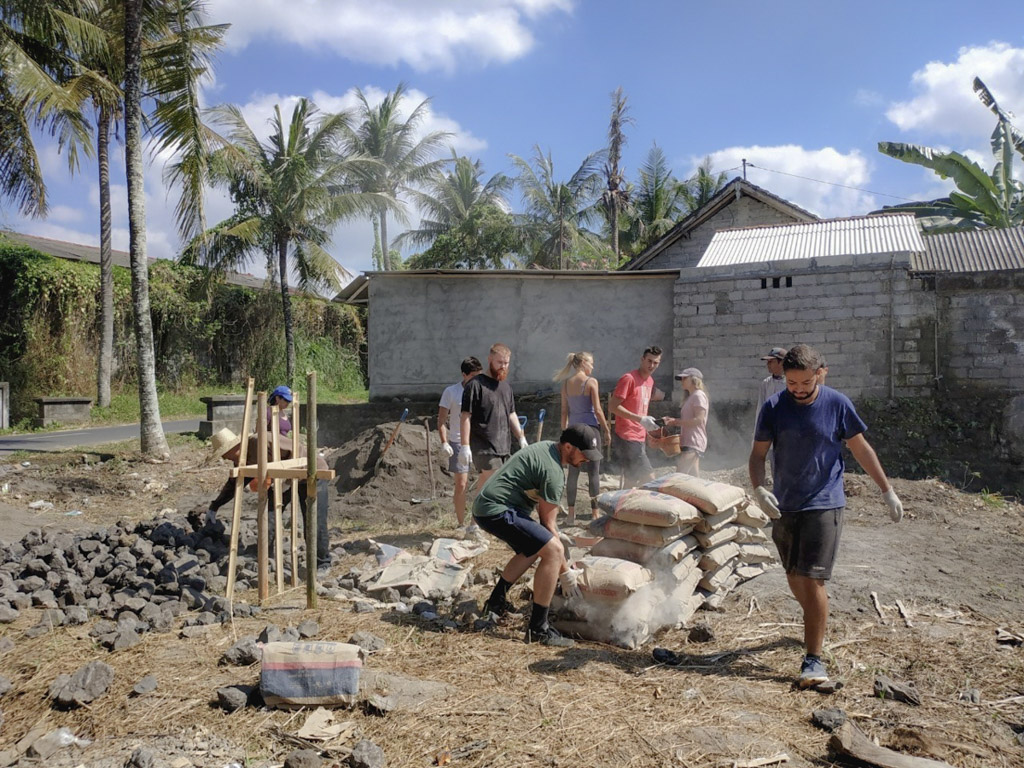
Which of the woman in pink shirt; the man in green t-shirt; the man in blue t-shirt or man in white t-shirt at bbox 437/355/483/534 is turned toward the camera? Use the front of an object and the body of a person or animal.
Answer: the man in blue t-shirt

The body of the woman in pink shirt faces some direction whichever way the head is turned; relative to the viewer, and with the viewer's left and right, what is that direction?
facing to the left of the viewer

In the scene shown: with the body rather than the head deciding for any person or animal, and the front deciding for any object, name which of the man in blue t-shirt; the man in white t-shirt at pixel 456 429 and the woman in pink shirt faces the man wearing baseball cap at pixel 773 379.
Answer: the man in white t-shirt

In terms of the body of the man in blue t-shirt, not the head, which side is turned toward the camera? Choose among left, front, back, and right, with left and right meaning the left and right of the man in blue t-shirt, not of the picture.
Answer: front

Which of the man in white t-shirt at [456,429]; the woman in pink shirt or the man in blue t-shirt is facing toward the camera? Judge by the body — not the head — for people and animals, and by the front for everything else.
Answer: the man in blue t-shirt

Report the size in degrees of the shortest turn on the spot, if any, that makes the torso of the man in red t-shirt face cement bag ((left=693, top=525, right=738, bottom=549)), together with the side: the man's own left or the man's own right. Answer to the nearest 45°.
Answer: approximately 45° to the man's own right

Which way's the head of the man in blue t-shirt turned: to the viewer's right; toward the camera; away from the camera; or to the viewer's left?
toward the camera

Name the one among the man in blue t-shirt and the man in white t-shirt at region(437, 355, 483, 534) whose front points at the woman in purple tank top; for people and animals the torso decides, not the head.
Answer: the man in white t-shirt

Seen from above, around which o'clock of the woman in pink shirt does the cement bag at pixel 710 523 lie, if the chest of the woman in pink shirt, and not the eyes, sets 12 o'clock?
The cement bag is roughly at 9 o'clock from the woman in pink shirt.

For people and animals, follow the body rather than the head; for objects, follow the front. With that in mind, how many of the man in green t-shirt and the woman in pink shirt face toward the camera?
0

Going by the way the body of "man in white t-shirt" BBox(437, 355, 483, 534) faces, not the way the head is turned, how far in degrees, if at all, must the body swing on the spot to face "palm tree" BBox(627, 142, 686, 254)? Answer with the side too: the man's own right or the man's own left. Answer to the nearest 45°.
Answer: approximately 90° to the man's own left

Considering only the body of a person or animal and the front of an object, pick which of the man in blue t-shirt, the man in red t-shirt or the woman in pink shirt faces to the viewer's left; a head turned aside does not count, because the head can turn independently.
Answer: the woman in pink shirt

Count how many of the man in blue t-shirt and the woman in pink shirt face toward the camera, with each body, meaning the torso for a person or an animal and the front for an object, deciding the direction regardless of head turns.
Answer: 1

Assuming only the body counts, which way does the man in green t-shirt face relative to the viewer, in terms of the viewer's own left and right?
facing to the right of the viewer

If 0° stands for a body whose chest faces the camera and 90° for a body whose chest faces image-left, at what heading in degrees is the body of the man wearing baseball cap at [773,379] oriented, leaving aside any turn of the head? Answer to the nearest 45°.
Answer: approximately 45°

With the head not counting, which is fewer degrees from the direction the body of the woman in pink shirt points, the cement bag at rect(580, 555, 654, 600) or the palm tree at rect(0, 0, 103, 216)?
the palm tree

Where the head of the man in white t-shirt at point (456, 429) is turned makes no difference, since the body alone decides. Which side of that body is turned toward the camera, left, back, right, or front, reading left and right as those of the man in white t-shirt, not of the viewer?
right
